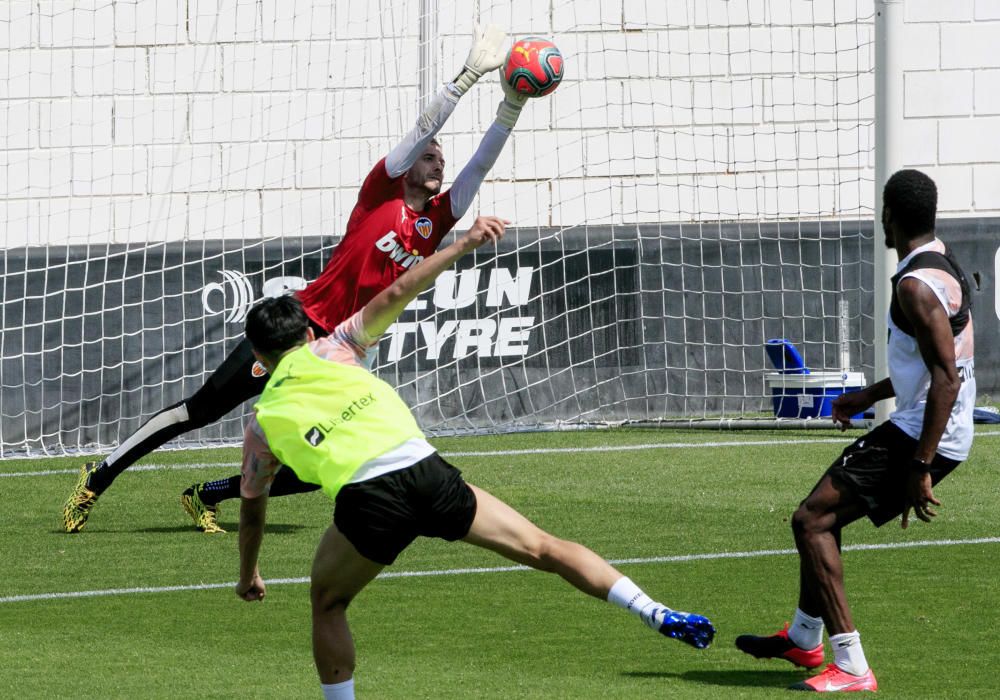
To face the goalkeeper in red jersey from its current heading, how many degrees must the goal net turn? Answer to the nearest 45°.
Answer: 0° — it already faces them

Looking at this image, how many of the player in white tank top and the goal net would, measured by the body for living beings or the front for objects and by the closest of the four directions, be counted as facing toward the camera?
1

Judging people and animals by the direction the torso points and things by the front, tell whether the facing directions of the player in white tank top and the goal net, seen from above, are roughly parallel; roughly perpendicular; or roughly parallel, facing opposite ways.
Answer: roughly perpendicular

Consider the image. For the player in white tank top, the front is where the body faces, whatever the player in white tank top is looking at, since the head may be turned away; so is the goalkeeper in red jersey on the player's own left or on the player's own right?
on the player's own right

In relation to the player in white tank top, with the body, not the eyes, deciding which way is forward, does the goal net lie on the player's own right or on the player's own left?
on the player's own right

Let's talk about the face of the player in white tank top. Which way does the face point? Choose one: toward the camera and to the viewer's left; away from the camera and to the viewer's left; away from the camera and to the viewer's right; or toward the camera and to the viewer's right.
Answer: away from the camera and to the viewer's left

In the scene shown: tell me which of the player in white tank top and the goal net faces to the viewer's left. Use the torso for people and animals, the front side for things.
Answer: the player in white tank top

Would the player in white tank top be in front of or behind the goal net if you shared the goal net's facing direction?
in front

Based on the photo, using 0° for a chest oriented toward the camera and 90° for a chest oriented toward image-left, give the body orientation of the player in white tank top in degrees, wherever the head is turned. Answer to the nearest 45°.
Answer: approximately 90°

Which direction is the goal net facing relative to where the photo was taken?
toward the camera

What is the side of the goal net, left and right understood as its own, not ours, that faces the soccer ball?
front
